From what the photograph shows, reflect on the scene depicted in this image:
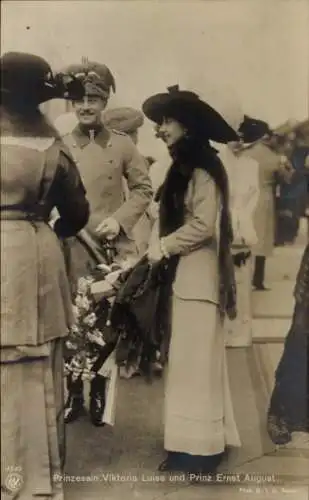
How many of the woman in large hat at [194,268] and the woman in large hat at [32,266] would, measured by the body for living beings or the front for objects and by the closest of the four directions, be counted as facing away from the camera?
1

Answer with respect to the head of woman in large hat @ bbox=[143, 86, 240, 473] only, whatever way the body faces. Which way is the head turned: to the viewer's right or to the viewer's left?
to the viewer's left

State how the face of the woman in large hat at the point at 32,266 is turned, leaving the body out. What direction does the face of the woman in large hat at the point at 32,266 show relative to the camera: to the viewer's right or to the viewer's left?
to the viewer's right

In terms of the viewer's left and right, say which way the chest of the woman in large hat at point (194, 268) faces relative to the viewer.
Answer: facing to the left of the viewer

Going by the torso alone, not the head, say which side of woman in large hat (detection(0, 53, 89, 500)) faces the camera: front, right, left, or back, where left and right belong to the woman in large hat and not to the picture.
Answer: back

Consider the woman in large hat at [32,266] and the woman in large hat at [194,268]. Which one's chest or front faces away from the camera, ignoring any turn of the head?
the woman in large hat at [32,266]
